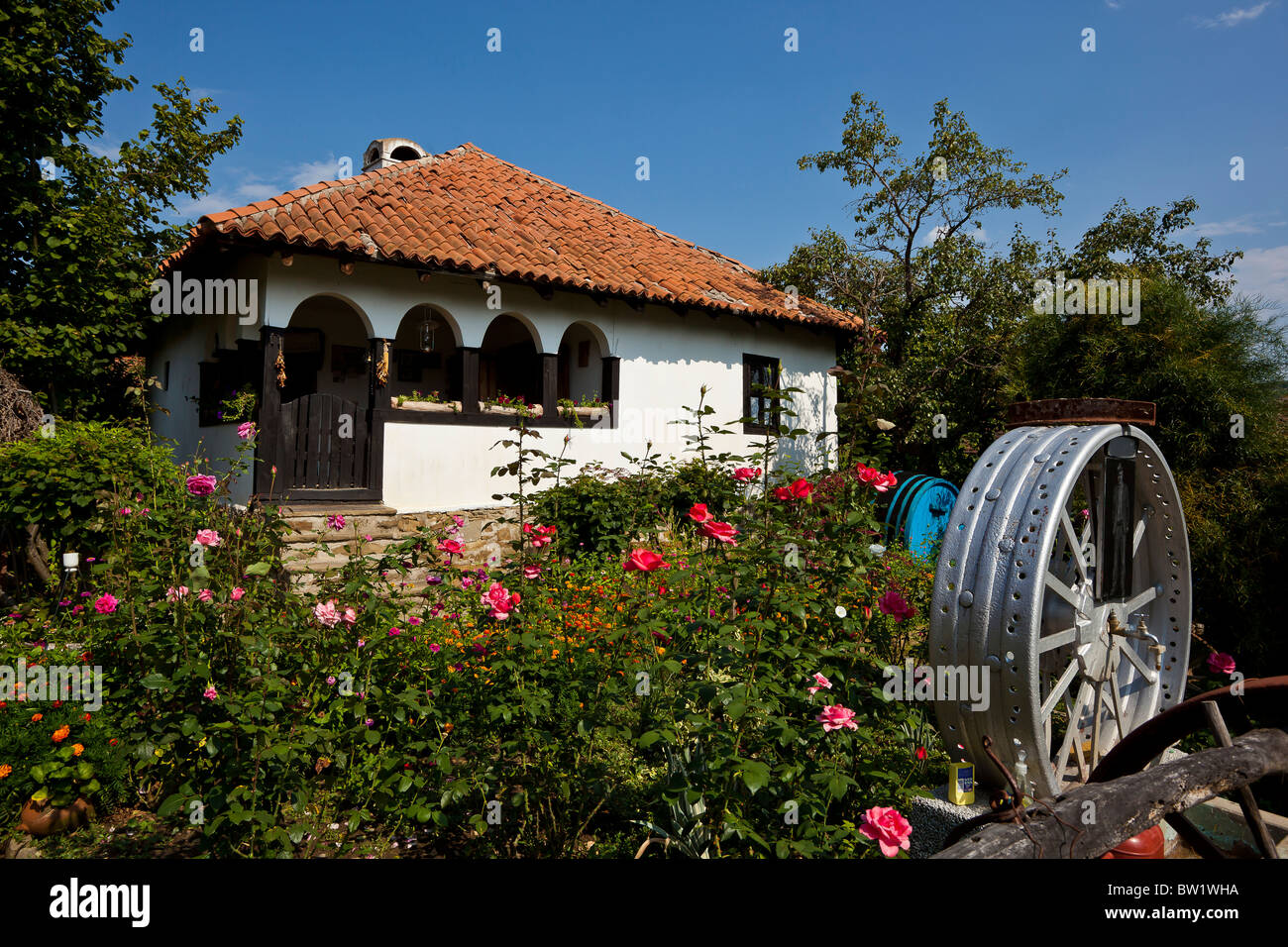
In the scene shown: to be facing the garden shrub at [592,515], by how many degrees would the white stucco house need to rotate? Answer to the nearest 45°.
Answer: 0° — it already faces it

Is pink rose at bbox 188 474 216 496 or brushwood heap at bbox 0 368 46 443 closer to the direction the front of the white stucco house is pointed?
the pink rose

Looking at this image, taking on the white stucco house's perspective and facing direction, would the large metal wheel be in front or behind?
in front

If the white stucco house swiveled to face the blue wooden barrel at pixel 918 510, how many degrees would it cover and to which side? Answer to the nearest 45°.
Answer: approximately 45° to its left

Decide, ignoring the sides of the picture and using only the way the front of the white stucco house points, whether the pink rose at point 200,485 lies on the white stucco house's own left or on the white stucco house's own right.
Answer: on the white stucco house's own right

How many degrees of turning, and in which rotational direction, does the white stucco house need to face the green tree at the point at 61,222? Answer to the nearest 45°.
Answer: approximately 135° to its right
